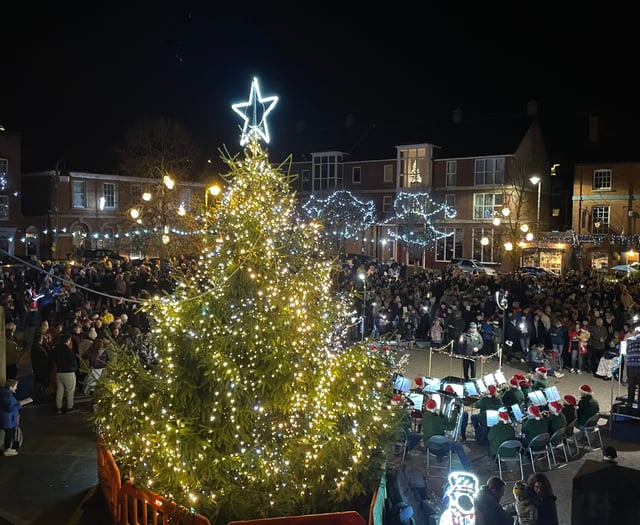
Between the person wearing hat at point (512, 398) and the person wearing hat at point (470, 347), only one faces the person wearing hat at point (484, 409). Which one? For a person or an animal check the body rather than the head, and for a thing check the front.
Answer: the person wearing hat at point (470, 347)

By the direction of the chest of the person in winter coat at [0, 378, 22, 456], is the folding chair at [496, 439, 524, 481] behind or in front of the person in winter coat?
in front

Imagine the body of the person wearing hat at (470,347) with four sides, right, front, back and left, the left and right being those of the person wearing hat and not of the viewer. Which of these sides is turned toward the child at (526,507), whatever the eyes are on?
front

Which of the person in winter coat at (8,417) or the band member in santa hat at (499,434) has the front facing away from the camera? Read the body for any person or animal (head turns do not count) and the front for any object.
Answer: the band member in santa hat

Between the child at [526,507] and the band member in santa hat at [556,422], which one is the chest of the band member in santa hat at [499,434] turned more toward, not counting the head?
the band member in santa hat

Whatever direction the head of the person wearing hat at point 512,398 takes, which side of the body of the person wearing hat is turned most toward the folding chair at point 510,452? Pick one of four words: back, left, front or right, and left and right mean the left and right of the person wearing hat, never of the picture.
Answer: back

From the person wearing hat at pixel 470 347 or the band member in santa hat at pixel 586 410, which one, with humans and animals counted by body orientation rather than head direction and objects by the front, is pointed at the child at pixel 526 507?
the person wearing hat

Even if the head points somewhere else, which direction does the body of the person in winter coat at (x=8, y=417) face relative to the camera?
to the viewer's right

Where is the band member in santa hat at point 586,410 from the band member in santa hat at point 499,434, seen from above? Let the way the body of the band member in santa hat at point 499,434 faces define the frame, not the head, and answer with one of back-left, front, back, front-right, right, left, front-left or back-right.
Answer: front-right

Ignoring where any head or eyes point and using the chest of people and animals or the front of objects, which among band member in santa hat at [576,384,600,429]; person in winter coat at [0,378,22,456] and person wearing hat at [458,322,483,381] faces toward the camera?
the person wearing hat

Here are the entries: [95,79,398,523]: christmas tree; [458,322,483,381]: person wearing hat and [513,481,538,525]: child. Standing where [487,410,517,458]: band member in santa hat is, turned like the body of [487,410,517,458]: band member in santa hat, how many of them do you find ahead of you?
1

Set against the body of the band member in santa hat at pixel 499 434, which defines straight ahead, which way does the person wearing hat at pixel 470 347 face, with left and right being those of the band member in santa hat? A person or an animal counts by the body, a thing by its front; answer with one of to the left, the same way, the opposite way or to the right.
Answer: the opposite way

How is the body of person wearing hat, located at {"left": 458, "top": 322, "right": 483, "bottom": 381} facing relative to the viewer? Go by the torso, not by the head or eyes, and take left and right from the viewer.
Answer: facing the viewer

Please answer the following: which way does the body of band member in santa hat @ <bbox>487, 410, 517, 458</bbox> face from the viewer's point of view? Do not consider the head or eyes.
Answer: away from the camera

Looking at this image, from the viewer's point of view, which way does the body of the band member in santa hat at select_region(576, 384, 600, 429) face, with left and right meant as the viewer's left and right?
facing away from the viewer and to the left of the viewer

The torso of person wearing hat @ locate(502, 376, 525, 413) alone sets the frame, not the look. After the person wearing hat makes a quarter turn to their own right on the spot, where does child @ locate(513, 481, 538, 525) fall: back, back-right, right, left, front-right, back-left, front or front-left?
right

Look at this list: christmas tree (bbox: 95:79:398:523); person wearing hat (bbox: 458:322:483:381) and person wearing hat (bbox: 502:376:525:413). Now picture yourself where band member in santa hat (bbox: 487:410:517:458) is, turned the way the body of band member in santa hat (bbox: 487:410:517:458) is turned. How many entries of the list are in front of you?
2

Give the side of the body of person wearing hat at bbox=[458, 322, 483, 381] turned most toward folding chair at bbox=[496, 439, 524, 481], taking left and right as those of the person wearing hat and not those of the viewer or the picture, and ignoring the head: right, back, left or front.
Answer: front

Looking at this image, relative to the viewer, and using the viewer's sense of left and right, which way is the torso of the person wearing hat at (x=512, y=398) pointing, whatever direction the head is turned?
facing away from the viewer
